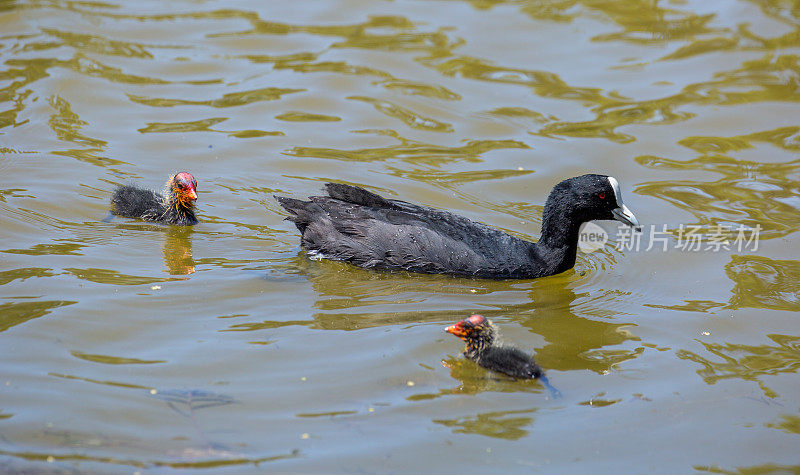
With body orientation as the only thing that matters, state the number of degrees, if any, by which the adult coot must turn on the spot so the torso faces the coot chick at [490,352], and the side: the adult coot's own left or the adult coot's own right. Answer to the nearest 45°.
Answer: approximately 90° to the adult coot's own right

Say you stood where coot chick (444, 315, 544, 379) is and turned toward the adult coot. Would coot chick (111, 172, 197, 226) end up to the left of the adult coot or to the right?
left

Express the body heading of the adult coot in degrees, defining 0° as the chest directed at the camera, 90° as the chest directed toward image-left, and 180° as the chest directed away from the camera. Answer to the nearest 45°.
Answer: approximately 270°

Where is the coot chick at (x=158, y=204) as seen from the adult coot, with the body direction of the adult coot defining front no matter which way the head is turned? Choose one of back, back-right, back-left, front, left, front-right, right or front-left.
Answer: back
